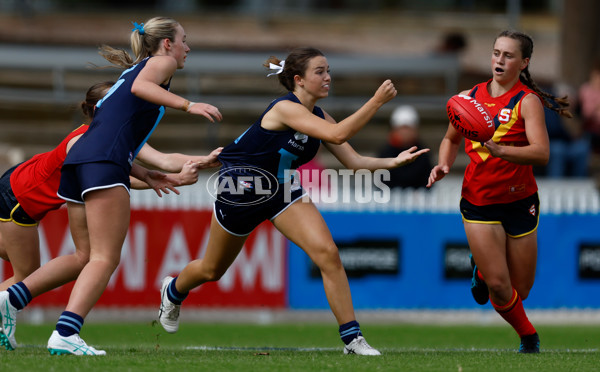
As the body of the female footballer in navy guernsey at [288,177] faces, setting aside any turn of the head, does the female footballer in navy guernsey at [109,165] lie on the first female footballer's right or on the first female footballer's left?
on the first female footballer's right

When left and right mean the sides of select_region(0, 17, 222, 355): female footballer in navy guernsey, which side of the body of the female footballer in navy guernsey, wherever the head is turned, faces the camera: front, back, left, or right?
right

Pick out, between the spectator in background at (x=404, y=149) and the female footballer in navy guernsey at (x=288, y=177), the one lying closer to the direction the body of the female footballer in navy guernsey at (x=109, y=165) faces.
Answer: the female footballer in navy guernsey

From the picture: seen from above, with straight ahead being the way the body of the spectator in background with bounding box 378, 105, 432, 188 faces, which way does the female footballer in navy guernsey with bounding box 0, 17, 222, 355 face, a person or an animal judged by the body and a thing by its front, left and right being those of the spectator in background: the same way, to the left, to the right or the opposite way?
to the left

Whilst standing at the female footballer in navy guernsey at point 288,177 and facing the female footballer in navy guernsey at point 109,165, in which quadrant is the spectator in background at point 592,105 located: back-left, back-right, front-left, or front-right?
back-right

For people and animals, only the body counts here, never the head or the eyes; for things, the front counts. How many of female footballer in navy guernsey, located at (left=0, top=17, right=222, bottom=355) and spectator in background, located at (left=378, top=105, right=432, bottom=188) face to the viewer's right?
1

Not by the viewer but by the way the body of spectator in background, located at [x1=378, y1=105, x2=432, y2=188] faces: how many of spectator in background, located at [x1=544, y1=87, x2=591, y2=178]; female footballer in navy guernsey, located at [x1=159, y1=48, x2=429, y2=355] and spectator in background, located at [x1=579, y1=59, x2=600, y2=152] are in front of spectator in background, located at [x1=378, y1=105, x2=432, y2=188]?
1

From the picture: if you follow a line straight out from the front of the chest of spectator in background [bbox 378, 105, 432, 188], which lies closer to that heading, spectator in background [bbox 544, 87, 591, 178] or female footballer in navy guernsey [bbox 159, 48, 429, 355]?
the female footballer in navy guernsey

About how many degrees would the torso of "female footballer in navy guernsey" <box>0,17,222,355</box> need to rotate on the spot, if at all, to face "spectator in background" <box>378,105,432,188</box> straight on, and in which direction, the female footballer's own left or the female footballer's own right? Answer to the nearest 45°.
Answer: approximately 45° to the female footballer's own left

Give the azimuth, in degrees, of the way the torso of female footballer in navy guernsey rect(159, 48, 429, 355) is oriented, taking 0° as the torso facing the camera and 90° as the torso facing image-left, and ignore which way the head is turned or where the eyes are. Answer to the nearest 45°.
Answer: approximately 315°
